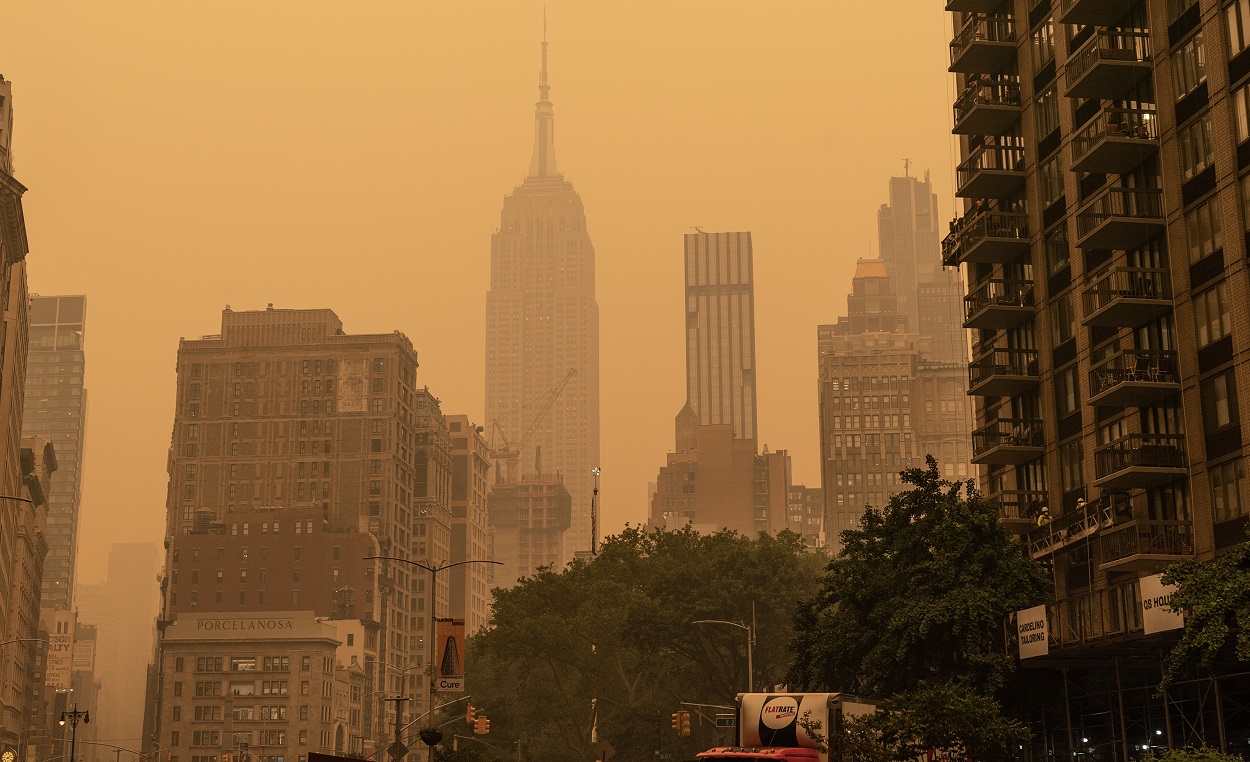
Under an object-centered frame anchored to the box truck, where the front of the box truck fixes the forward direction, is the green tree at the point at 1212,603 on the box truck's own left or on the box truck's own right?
on the box truck's own left

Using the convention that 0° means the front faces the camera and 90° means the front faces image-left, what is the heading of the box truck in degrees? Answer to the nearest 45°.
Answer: approximately 45°
